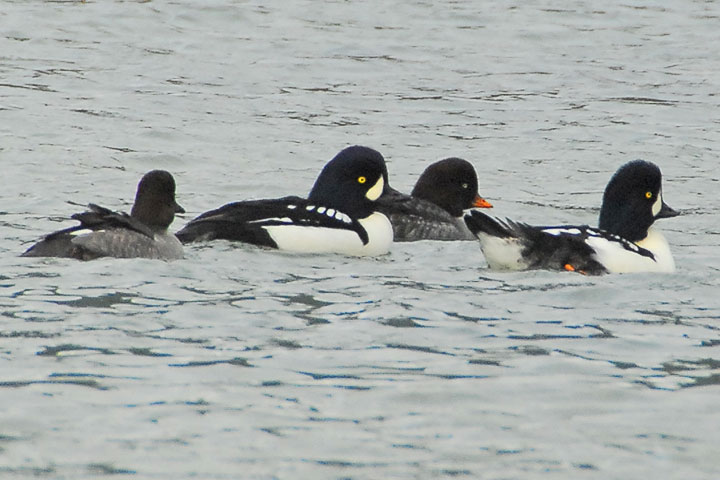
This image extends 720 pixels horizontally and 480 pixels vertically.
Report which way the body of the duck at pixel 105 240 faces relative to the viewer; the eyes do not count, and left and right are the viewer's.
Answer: facing to the right of the viewer

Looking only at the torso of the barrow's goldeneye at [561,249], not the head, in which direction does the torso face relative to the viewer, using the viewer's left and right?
facing to the right of the viewer

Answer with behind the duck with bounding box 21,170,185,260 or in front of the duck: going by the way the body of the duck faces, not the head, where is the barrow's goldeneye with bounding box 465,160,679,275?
in front

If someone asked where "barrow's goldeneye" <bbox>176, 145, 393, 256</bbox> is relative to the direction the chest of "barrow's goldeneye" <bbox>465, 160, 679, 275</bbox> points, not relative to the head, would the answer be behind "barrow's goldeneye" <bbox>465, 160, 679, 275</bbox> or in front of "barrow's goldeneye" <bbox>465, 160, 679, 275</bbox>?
behind

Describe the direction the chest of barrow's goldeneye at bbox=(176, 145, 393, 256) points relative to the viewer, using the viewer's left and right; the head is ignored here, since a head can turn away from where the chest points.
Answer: facing to the right of the viewer

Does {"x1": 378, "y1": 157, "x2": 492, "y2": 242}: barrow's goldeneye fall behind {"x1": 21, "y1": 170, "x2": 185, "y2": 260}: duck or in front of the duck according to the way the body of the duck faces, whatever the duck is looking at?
in front

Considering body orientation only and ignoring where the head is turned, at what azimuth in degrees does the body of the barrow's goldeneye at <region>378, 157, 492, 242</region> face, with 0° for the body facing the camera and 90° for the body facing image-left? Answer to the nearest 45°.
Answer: approximately 270°
